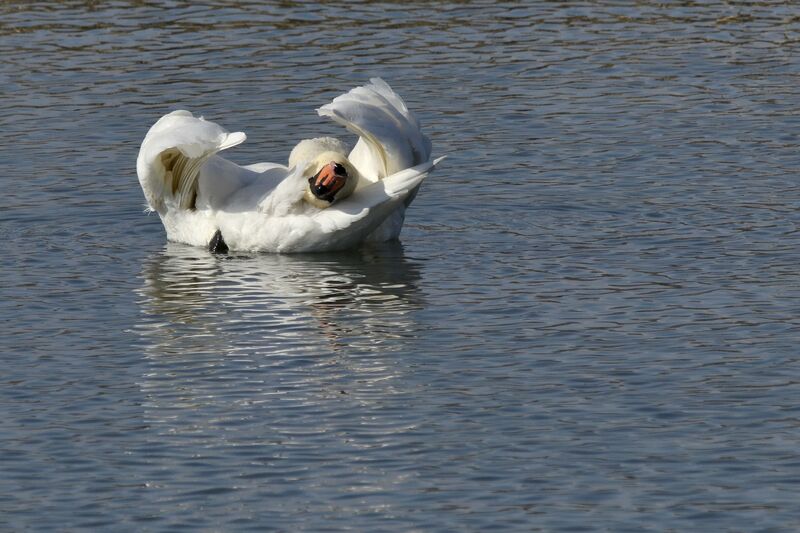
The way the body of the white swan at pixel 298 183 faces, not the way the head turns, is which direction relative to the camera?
away from the camera
